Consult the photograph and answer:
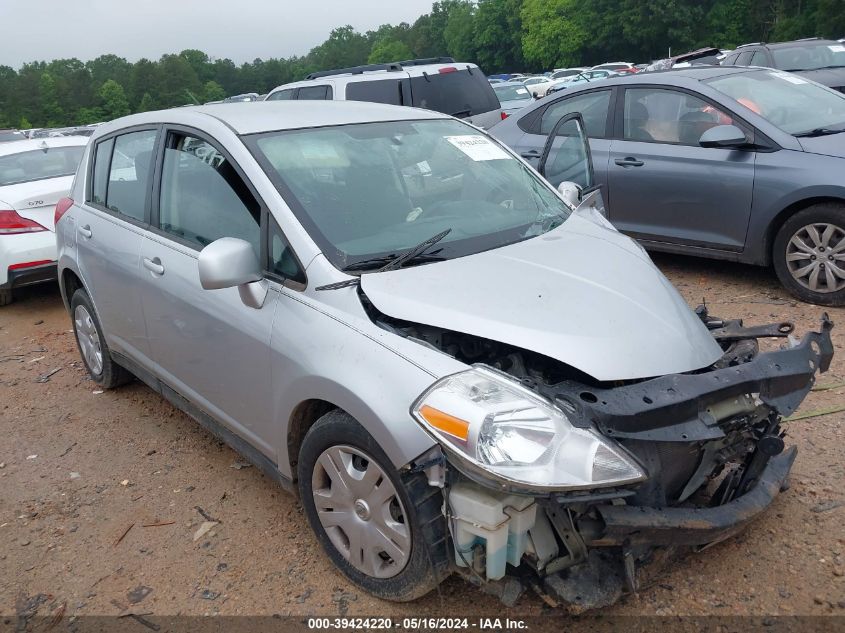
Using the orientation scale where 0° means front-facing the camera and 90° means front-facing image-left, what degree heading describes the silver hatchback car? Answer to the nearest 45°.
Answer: approximately 315°

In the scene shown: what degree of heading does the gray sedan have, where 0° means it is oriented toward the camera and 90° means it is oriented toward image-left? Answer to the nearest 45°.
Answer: approximately 315°

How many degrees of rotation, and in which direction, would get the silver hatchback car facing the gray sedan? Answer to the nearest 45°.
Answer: approximately 90° to its left

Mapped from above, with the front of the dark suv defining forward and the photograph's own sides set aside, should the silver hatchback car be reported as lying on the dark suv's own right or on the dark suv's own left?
on the dark suv's own right

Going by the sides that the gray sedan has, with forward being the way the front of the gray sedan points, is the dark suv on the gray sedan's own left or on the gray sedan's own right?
on the gray sedan's own left

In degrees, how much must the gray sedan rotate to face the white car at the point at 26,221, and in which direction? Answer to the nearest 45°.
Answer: approximately 135° to its right

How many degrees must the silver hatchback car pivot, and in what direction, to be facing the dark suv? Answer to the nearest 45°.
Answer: approximately 90° to its left

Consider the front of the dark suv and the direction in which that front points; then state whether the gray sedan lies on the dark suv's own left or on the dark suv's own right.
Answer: on the dark suv's own right

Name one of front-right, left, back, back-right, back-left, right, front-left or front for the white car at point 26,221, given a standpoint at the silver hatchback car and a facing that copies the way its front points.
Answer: back
